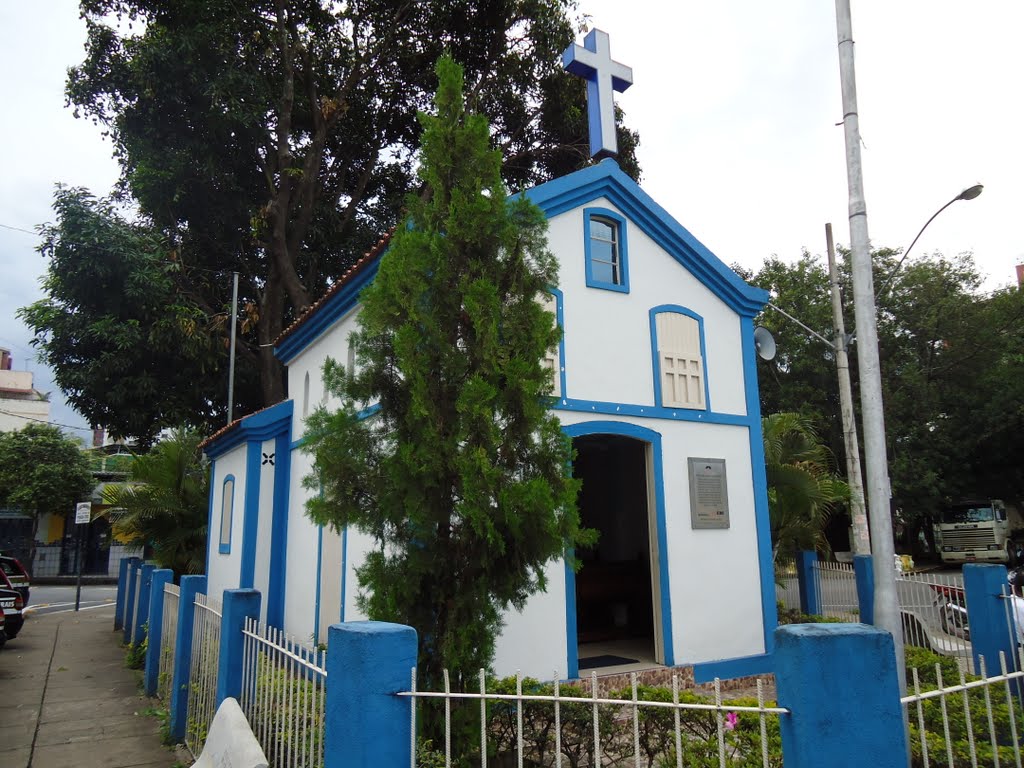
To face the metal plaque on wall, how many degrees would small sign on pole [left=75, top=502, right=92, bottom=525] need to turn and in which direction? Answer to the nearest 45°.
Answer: approximately 45° to its left

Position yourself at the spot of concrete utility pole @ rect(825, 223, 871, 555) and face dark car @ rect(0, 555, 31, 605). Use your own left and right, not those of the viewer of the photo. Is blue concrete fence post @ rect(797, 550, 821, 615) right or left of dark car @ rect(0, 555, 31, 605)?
left

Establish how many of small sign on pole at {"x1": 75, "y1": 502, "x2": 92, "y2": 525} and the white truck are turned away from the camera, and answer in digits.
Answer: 0

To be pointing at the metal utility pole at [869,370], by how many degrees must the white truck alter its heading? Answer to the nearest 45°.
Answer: approximately 45° to its left

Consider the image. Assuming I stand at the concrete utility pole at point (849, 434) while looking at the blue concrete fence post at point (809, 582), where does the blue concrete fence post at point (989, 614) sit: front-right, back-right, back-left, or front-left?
front-left

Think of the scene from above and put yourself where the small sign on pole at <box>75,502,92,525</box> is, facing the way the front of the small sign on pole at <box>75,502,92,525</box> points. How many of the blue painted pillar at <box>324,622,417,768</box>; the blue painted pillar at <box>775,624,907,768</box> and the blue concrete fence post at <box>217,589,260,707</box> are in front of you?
3

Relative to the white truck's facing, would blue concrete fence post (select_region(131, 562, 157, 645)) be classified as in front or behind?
in front

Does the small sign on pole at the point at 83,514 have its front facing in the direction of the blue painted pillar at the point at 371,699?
yes

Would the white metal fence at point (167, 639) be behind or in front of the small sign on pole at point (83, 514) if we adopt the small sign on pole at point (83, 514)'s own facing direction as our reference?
in front

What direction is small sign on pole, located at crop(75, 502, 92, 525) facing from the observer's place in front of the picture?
facing the viewer

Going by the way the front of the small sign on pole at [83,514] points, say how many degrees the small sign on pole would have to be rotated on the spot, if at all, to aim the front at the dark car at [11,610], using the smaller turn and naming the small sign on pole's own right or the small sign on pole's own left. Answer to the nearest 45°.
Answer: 0° — it already faces it

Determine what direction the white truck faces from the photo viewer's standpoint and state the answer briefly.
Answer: facing the viewer and to the left of the viewer

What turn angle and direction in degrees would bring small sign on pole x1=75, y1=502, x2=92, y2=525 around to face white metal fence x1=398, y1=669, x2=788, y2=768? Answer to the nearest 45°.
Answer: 0° — it already faces it

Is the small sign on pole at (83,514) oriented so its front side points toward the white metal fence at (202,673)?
yes
